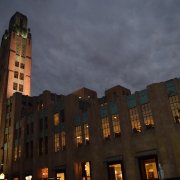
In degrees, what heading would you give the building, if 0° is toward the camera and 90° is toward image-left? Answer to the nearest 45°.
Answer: approximately 45°
